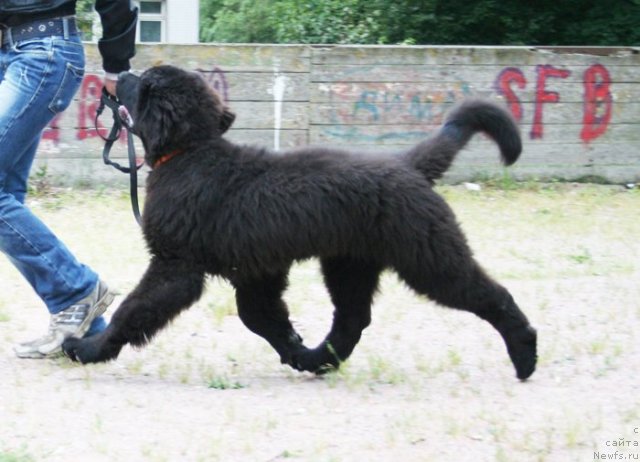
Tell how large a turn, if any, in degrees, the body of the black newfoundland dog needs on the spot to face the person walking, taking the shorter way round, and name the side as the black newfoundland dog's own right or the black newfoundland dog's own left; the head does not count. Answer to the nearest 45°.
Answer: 0° — it already faces them

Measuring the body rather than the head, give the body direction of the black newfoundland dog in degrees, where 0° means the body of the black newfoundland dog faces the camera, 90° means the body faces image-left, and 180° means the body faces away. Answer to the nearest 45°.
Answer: approximately 90°
